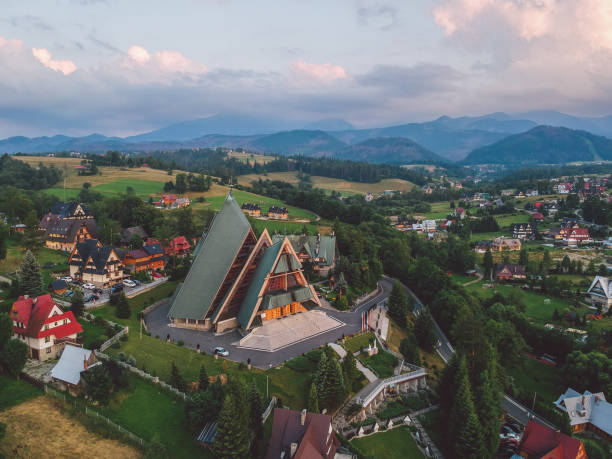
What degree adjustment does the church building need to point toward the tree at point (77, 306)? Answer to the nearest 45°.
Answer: approximately 135° to its right

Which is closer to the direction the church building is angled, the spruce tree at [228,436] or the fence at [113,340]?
the spruce tree

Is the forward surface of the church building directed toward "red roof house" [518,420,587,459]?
yes

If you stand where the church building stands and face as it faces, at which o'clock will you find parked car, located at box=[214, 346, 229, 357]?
The parked car is roughly at 2 o'clock from the church building.

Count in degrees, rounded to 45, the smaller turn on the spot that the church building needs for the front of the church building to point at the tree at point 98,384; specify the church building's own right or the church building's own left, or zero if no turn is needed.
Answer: approximately 90° to the church building's own right

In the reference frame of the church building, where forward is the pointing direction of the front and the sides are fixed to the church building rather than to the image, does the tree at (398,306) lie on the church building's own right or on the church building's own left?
on the church building's own left

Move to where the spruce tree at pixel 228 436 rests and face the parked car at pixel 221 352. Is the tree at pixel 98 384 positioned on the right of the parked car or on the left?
left

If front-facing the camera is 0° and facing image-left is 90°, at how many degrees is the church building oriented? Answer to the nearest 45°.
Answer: approximately 315°

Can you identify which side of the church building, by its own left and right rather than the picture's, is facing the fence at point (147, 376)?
right

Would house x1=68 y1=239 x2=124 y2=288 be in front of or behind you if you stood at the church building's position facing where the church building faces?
behind

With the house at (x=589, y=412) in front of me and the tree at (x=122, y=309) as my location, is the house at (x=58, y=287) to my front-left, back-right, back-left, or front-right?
back-left

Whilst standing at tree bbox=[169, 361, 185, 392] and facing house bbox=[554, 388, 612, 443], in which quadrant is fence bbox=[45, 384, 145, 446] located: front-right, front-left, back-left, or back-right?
back-right

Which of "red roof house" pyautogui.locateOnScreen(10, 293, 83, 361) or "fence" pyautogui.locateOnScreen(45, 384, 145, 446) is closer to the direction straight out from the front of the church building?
the fence

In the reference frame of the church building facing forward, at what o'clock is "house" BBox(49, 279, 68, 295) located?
The house is roughly at 5 o'clock from the church building.

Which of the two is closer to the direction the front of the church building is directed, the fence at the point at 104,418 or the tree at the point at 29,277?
the fence
